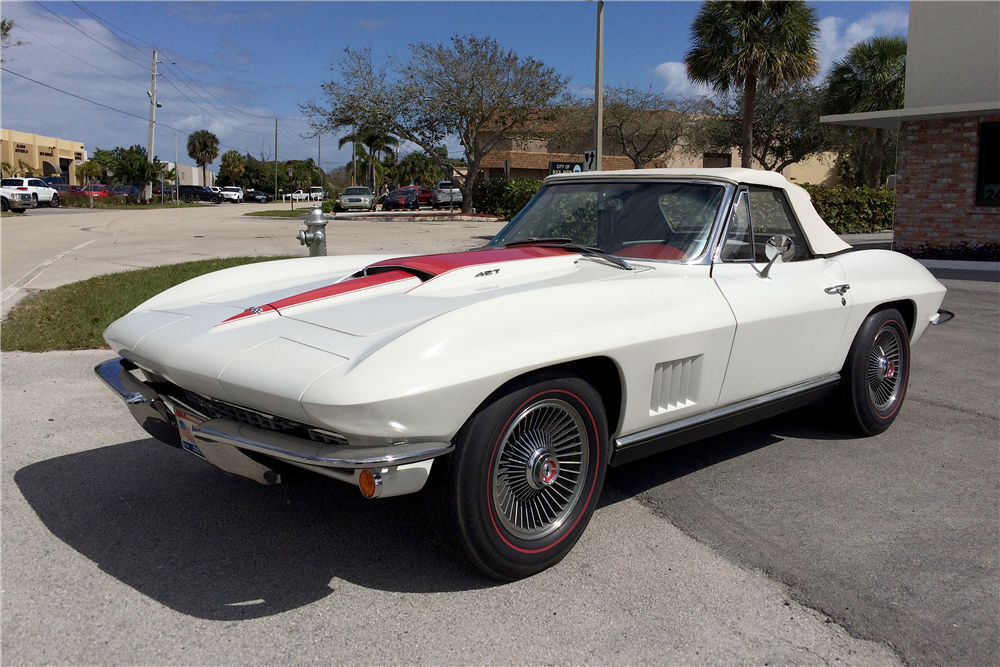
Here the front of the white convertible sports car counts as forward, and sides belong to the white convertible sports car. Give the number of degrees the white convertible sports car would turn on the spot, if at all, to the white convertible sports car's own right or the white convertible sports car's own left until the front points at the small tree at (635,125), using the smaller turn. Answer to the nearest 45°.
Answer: approximately 135° to the white convertible sports car's own right

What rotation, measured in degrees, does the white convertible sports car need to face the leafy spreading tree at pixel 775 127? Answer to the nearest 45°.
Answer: approximately 135° to its right

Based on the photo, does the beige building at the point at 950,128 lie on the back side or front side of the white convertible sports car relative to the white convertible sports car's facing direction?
on the back side

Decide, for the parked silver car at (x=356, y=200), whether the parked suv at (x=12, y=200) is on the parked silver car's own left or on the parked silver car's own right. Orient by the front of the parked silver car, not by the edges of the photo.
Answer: on the parked silver car's own right

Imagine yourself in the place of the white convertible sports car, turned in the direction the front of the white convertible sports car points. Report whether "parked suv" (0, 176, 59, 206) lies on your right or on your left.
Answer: on your right

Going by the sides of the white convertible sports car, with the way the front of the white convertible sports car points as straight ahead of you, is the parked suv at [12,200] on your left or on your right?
on your right

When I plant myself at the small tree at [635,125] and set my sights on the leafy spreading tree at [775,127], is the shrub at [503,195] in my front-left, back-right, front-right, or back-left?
back-right

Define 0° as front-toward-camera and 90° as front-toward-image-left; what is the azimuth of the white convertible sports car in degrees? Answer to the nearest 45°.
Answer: approximately 45°

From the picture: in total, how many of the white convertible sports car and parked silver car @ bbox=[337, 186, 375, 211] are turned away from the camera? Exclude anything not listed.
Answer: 0

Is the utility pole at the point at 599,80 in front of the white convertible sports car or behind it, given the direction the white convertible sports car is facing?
behind

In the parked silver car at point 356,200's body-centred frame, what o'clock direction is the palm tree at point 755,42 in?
The palm tree is roughly at 11 o'clock from the parked silver car.

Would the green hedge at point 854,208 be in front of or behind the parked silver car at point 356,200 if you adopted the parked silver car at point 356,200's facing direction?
in front

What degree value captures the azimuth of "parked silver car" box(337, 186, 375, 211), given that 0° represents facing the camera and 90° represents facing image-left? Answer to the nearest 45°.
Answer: approximately 0°
